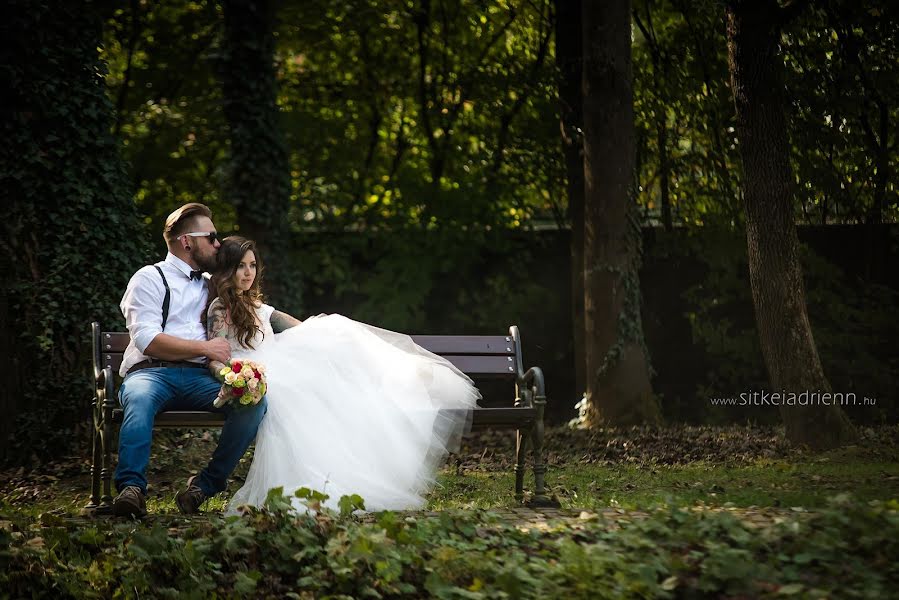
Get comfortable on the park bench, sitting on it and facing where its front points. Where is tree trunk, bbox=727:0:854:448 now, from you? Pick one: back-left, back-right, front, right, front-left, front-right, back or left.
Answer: back-left

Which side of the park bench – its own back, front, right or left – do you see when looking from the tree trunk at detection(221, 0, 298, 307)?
back

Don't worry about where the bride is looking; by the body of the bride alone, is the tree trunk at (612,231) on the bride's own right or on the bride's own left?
on the bride's own left

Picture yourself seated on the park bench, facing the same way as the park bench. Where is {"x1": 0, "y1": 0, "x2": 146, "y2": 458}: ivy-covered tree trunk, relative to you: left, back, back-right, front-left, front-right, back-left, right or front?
back-right

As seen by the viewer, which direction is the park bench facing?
toward the camera

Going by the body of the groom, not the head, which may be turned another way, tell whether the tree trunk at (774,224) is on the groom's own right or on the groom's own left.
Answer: on the groom's own left

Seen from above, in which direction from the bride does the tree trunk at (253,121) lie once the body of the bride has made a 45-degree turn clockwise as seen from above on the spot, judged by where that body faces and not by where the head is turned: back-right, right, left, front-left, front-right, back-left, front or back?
back

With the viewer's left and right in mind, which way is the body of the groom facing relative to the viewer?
facing the viewer and to the right of the viewer

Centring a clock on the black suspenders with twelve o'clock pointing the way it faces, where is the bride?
The bride is roughly at 11 o'clock from the black suspenders.

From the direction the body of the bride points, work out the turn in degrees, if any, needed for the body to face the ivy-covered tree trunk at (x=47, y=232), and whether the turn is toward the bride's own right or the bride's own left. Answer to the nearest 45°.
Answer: approximately 180°

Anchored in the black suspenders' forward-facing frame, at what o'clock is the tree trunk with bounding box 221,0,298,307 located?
The tree trunk is roughly at 8 o'clock from the black suspenders.

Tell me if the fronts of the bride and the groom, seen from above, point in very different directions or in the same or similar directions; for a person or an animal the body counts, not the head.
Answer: same or similar directions

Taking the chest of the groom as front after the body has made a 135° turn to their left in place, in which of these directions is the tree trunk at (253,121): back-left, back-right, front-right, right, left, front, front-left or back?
front

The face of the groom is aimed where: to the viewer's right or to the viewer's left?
to the viewer's right
